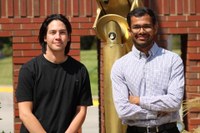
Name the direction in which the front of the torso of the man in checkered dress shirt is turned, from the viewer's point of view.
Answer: toward the camera

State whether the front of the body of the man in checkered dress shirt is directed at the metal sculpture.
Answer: no

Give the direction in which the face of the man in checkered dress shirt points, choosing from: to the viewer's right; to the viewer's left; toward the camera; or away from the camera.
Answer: toward the camera
